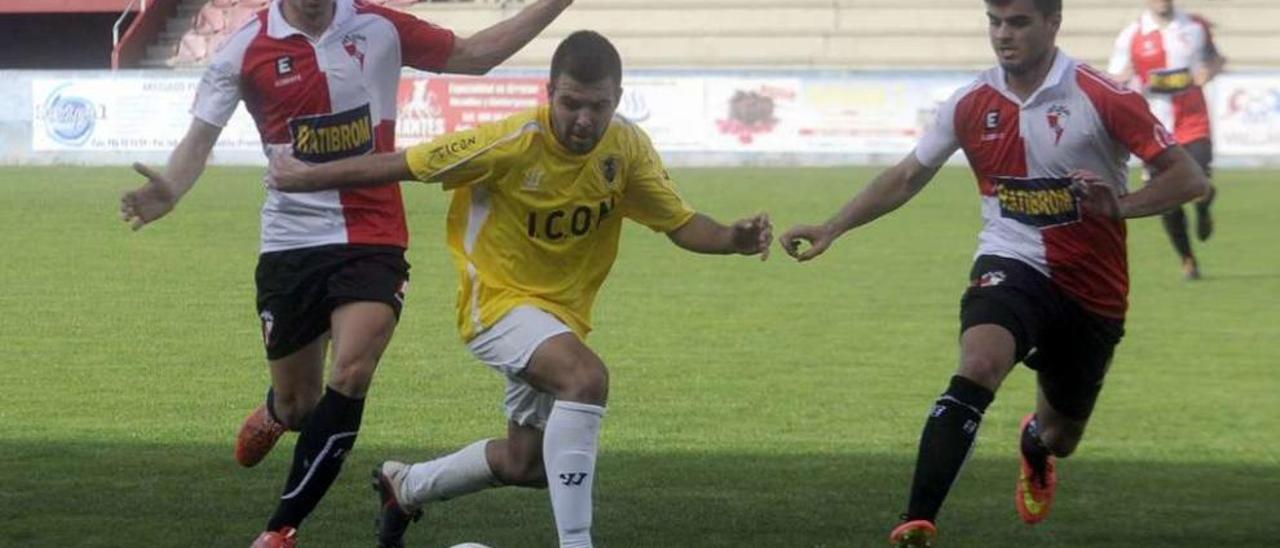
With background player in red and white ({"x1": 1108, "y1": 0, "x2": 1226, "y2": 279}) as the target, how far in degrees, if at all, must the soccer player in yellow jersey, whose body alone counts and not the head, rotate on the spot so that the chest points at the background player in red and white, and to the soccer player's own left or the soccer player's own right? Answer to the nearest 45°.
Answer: approximately 90° to the soccer player's own left

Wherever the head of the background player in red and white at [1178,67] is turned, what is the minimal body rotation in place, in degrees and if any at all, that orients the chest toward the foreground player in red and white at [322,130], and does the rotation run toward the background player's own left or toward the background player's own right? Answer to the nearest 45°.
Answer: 0° — they already face them

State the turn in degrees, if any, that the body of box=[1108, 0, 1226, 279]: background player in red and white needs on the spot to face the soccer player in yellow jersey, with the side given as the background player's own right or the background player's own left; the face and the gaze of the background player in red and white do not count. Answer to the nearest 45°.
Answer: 0° — they already face them

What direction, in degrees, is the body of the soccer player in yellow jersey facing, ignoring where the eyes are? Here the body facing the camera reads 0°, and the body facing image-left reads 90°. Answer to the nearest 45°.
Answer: approximately 315°

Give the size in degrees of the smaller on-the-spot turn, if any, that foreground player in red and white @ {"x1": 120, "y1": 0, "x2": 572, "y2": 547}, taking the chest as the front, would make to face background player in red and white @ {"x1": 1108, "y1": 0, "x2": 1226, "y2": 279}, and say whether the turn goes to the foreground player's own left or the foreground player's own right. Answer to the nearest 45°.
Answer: approximately 135° to the foreground player's own left

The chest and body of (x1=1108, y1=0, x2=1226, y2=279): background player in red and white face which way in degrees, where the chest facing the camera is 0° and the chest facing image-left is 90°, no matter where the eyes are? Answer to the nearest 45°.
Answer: approximately 0°

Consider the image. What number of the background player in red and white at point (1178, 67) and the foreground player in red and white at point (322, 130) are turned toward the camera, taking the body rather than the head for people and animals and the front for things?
2
